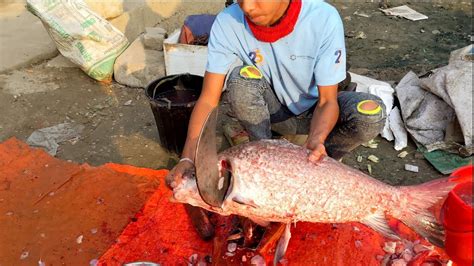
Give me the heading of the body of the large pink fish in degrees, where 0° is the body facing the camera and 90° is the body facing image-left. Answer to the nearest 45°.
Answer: approximately 90°

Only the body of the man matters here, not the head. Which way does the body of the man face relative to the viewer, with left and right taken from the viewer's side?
facing the viewer

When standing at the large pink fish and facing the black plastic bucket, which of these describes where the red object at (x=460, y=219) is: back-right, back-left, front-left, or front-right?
back-right

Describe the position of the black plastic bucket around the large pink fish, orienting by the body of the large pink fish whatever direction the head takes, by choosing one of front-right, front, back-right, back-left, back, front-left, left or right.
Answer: front-right

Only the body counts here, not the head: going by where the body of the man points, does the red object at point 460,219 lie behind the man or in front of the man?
in front

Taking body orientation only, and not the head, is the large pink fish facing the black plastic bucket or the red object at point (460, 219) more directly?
the black plastic bucket

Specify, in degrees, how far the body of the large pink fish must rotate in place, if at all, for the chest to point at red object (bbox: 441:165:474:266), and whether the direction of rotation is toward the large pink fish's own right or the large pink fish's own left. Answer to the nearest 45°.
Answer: approximately 135° to the large pink fish's own left
